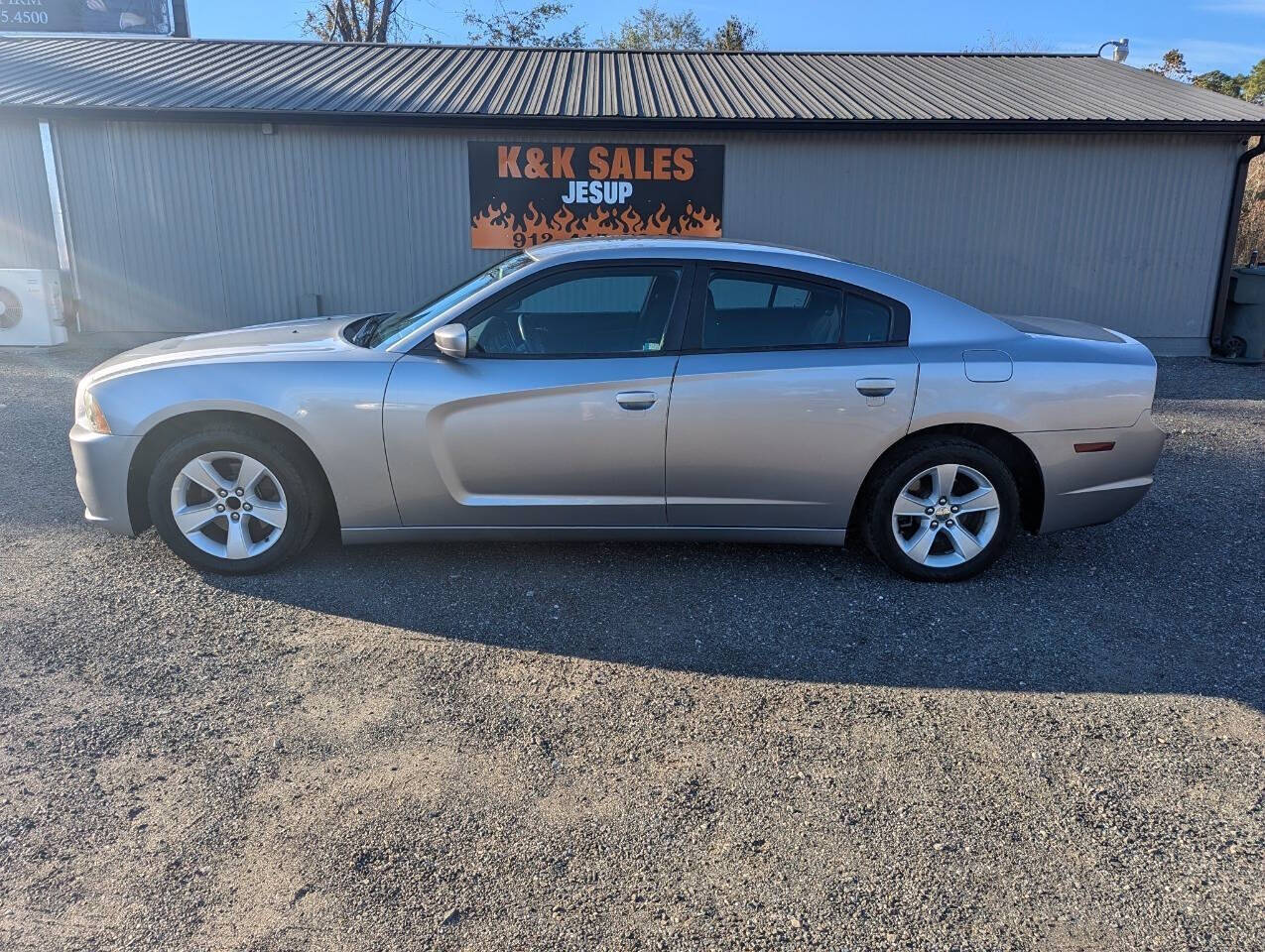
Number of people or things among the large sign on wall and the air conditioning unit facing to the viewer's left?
0

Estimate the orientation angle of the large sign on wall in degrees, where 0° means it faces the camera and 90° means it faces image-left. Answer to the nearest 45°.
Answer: approximately 0°

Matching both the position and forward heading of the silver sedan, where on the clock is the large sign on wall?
The large sign on wall is roughly at 3 o'clock from the silver sedan.

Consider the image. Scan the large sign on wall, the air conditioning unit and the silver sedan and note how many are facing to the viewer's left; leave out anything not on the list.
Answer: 1

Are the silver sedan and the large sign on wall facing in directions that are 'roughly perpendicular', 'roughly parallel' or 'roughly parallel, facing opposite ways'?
roughly perpendicular

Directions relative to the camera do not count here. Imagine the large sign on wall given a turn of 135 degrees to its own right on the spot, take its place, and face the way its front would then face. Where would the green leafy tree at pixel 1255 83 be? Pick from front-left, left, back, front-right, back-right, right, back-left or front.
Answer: right

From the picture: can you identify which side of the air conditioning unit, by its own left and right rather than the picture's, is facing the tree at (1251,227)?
left

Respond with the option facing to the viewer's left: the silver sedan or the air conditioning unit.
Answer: the silver sedan

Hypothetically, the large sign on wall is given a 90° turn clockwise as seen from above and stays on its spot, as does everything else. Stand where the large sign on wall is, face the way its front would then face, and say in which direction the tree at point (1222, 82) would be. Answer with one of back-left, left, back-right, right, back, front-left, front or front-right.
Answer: back-right

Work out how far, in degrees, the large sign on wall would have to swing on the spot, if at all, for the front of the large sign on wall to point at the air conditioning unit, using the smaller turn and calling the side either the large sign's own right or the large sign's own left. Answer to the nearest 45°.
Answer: approximately 90° to the large sign's own right

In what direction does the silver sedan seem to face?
to the viewer's left
